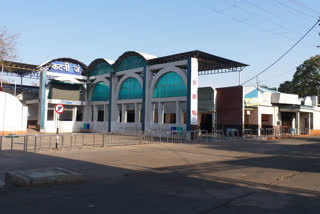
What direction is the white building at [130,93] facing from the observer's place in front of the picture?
facing the viewer and to the left of the viewer

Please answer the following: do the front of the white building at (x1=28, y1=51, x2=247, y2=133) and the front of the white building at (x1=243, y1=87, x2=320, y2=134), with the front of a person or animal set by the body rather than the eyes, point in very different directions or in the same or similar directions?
same or similar directions

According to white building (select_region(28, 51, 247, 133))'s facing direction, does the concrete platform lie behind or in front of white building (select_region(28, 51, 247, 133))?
in front

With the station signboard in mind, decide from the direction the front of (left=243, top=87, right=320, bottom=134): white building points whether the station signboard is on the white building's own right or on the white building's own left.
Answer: on the white building's own right

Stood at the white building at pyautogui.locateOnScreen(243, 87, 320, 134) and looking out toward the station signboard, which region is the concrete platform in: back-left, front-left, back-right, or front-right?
front-left

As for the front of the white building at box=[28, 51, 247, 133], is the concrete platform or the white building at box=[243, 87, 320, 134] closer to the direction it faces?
the concrete platform

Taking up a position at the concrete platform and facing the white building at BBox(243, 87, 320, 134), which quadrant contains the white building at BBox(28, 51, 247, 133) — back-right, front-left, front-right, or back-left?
front-left

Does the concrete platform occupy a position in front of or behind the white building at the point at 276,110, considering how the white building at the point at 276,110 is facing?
in front

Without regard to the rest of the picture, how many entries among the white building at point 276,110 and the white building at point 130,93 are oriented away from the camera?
0

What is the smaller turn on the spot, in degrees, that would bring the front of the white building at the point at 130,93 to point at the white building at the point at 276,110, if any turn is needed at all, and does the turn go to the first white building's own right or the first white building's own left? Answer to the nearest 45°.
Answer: approximately 135° to the first white building's own left

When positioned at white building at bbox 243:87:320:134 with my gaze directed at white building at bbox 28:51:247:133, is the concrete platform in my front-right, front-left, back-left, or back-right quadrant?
front-left

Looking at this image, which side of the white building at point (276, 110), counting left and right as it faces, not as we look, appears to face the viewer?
front
